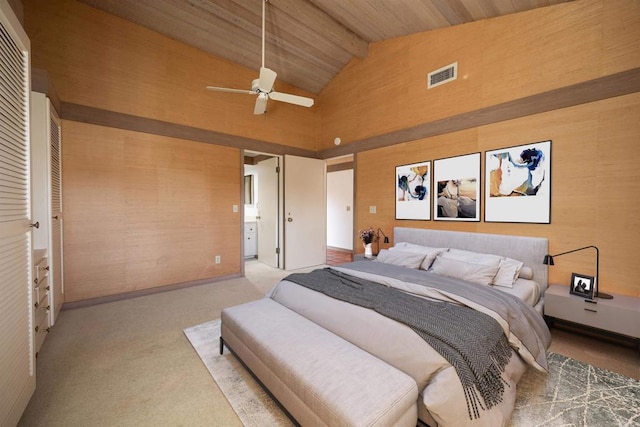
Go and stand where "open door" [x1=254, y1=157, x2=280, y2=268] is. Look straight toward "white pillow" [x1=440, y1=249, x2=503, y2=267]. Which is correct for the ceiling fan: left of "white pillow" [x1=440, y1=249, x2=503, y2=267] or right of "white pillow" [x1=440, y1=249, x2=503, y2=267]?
right

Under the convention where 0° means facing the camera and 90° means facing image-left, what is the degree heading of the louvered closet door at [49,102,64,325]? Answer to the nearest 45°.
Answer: approximately 270°

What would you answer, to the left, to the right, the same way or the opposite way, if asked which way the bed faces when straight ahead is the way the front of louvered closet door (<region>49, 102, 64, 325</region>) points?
the opposite way

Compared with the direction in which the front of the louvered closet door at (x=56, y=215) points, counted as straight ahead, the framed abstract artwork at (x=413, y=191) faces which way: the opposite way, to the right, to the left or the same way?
the opposite way

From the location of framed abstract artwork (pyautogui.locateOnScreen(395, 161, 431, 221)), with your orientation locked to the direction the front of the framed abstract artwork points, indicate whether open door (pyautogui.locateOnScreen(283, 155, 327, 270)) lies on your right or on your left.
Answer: on your right

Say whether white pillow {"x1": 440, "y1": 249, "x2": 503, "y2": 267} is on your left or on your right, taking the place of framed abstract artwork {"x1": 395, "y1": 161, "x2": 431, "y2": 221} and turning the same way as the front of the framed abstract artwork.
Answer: on your left
